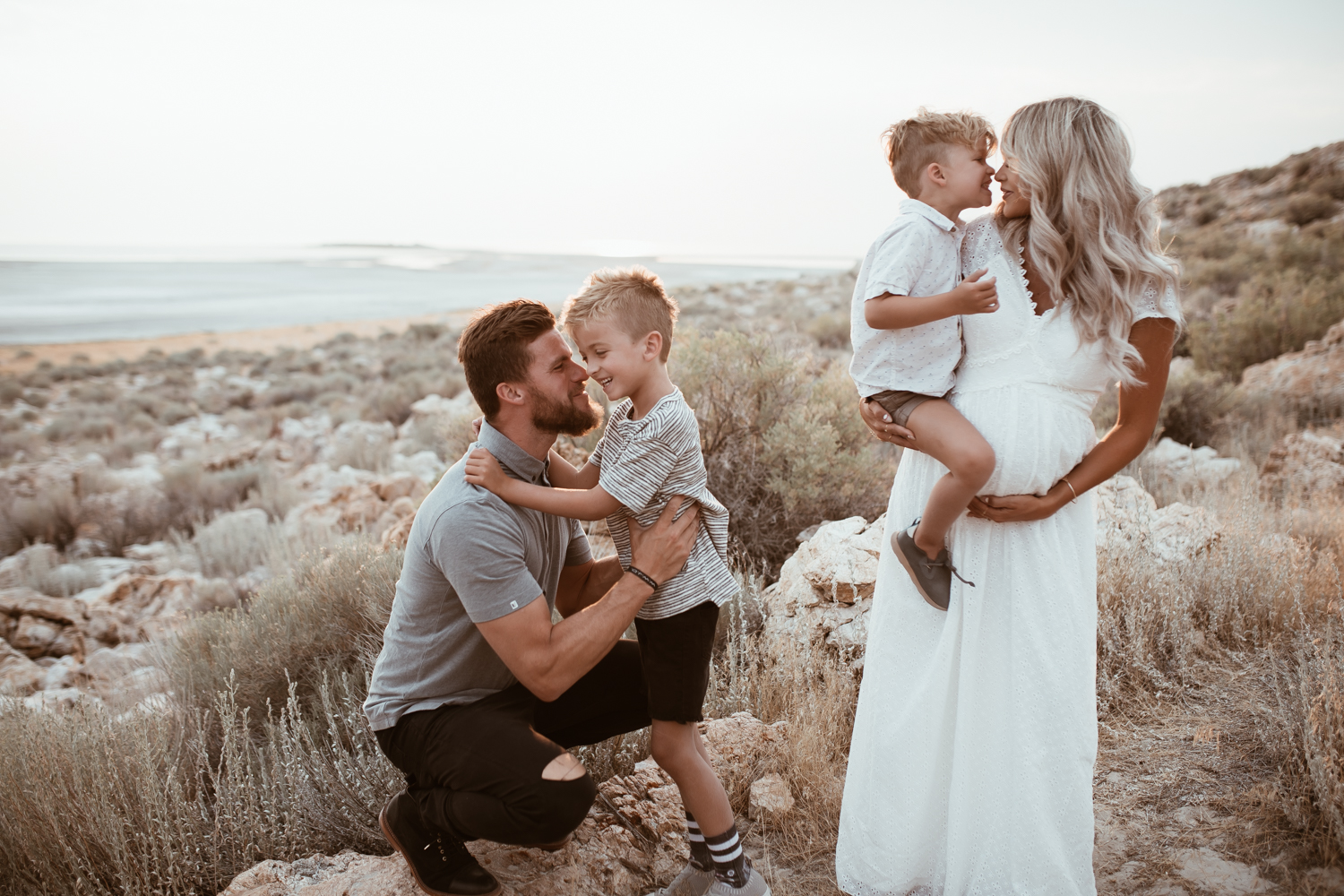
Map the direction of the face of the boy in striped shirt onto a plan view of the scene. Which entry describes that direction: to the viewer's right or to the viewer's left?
to the viewer's left

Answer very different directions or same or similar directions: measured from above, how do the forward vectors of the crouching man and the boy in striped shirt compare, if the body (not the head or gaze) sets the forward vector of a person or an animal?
very different directions

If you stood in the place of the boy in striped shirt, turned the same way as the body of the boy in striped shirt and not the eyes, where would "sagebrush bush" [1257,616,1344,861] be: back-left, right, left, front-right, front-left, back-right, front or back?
back

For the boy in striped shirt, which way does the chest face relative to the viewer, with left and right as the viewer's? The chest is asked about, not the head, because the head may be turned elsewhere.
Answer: facing to the left of the viewer

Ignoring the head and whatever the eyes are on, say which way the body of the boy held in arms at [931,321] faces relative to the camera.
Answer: to the viewer's right

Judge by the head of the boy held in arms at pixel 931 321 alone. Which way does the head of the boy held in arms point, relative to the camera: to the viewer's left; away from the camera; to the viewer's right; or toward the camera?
to the viewer's right

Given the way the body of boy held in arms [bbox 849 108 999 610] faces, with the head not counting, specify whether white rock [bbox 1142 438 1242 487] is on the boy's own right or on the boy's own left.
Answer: on the boy's own left

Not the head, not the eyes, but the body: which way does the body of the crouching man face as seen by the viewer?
to the viewer's right
